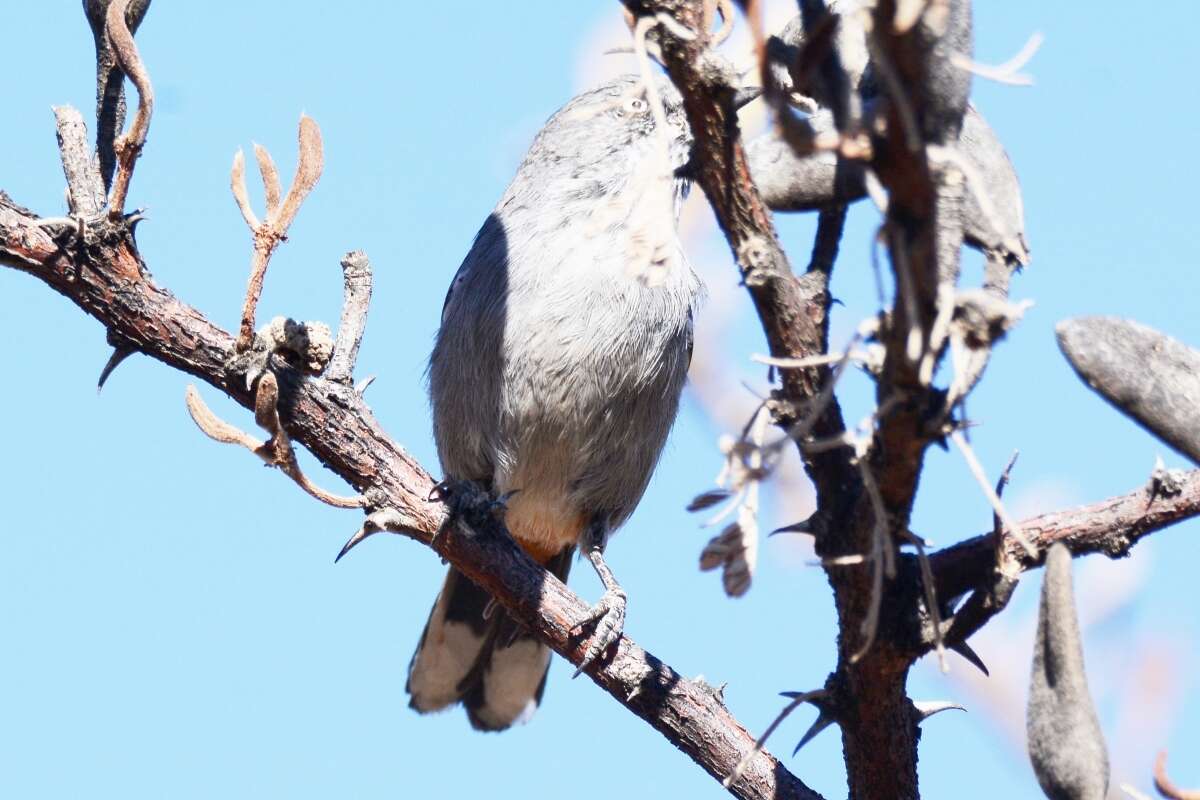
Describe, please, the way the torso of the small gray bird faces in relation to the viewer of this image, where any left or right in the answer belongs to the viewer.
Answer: facing the viewer and to the right of the viewer

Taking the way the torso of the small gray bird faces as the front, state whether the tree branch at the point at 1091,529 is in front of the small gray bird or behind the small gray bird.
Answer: in front
